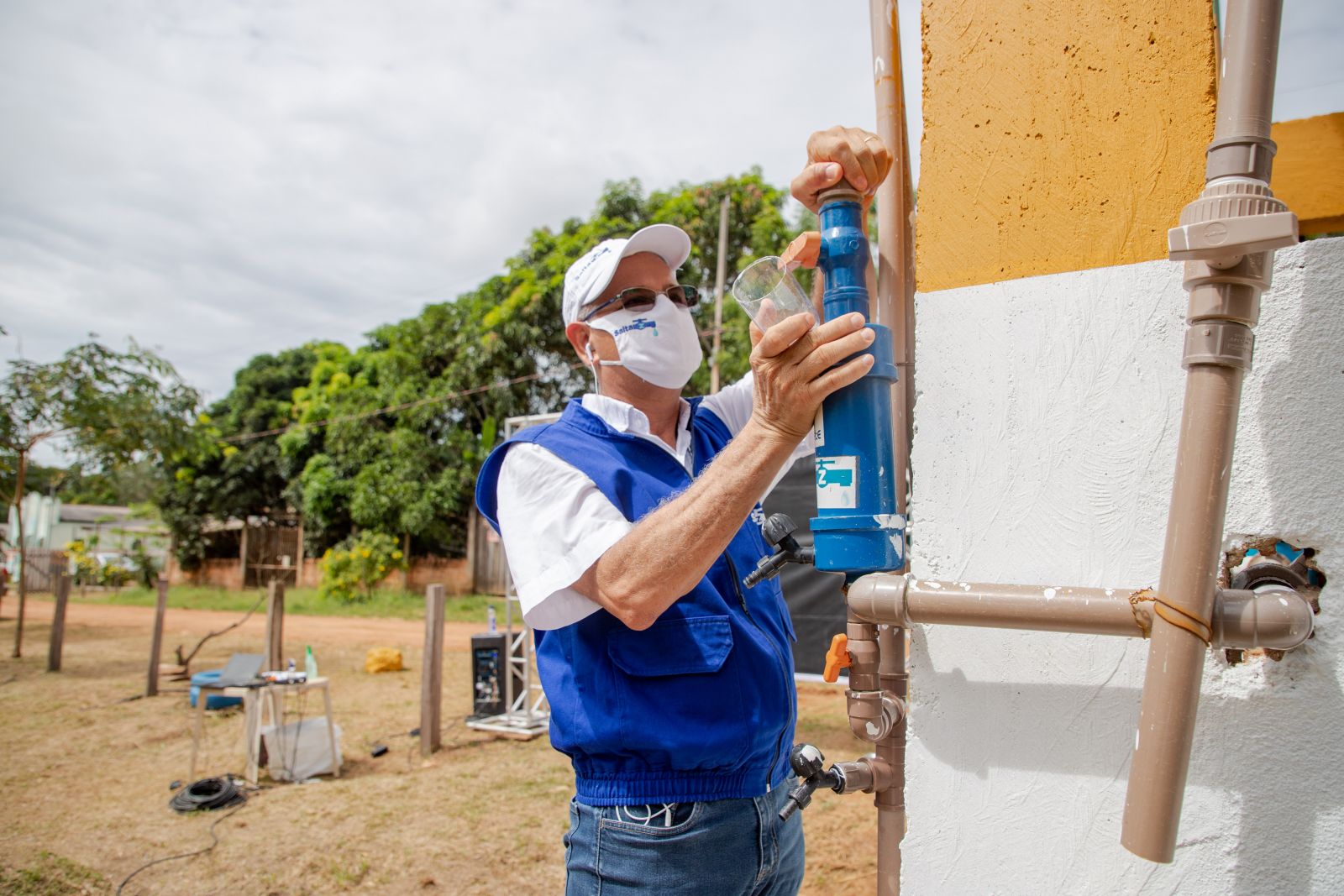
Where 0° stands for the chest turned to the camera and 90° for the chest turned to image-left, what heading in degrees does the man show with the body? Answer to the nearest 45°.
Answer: approximately 315°

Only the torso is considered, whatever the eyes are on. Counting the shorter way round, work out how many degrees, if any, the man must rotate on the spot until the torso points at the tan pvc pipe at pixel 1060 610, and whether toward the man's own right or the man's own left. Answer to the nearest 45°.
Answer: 0° — they already face it

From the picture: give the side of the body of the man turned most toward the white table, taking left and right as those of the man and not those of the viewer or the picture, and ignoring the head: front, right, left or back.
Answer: back

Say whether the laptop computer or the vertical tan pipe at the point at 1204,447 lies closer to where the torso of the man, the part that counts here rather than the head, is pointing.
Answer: the vertical tan pipe

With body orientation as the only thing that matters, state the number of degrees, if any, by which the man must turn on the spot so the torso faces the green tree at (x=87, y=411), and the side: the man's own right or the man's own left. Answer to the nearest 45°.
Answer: approximately 180°

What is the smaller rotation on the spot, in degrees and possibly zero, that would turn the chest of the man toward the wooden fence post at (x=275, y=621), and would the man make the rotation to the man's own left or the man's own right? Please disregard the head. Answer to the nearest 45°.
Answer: approximately 180°

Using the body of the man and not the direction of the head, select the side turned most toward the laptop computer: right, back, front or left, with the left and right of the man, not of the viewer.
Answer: back

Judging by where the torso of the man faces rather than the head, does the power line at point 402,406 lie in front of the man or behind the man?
behind

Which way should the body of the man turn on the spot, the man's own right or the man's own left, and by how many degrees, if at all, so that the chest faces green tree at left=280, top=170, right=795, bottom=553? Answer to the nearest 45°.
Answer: approximately 135° to the man's own left

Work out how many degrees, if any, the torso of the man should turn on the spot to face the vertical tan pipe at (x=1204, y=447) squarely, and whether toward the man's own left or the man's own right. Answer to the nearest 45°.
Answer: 0° — they already face it

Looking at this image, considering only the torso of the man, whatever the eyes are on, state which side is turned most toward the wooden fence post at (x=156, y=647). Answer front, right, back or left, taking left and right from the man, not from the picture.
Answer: back

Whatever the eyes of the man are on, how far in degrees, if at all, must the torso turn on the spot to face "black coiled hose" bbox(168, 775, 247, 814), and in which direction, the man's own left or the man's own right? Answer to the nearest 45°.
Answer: approximately 180°

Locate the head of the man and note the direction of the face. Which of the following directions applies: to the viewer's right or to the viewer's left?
to the viewer's right

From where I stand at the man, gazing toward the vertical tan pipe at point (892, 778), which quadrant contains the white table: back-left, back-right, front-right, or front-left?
back-left

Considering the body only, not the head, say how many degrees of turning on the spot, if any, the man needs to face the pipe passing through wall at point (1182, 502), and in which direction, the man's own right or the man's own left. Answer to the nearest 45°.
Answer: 0° — they already face it
